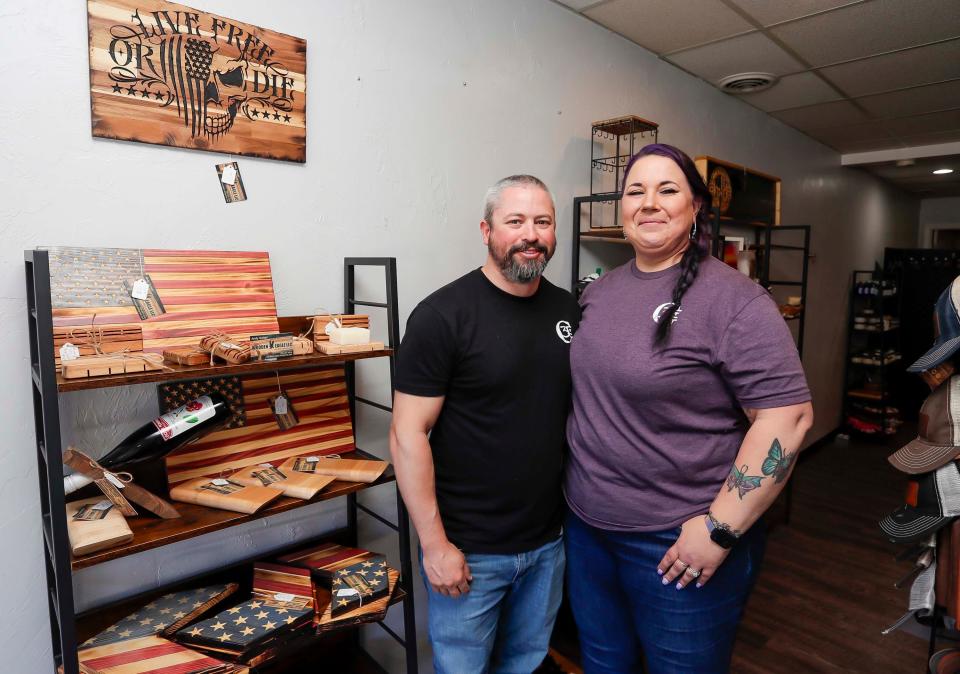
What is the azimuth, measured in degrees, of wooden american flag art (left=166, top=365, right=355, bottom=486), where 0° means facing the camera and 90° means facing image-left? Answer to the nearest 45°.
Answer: approximately 0°

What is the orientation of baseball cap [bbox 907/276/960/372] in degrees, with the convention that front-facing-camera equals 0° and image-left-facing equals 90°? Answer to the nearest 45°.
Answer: approximately 90°

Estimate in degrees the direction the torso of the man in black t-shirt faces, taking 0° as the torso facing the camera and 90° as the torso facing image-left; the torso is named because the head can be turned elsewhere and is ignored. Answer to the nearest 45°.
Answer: approximately 315°

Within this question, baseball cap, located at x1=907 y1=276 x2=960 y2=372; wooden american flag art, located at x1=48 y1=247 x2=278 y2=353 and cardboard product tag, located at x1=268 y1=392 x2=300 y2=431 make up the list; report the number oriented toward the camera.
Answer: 2
